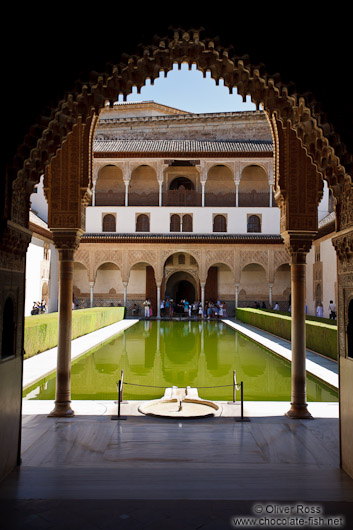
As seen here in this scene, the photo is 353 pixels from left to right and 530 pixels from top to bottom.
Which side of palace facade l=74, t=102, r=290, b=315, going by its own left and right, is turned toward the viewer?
front

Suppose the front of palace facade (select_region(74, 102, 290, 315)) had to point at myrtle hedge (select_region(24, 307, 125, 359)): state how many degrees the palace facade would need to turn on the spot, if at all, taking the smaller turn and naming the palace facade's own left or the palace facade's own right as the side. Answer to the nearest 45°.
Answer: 0° — it already faces it

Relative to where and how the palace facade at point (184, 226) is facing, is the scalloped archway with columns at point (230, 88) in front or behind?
in front

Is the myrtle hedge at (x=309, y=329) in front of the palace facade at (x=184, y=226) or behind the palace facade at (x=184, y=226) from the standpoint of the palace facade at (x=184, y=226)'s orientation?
in front

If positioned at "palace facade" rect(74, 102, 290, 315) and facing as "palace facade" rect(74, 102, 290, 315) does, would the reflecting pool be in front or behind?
in front

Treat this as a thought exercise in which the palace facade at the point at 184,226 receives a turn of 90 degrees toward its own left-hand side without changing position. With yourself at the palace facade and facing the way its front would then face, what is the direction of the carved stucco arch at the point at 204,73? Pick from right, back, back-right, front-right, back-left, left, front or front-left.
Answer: right

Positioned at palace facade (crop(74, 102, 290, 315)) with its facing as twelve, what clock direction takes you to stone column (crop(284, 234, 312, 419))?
The stone column is roughly at 12 o'clock from the palace facade.

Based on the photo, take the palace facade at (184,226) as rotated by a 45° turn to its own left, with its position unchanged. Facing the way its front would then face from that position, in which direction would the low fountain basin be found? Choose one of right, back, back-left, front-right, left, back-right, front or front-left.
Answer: front-right

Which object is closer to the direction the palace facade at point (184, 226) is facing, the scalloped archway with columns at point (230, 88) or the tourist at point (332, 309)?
the scalloped archway with columns

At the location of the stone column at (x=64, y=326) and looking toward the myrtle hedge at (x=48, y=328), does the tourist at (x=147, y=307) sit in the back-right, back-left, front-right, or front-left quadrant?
front-right

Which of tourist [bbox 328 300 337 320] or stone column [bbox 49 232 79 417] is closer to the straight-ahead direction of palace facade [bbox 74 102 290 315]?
the stone column
